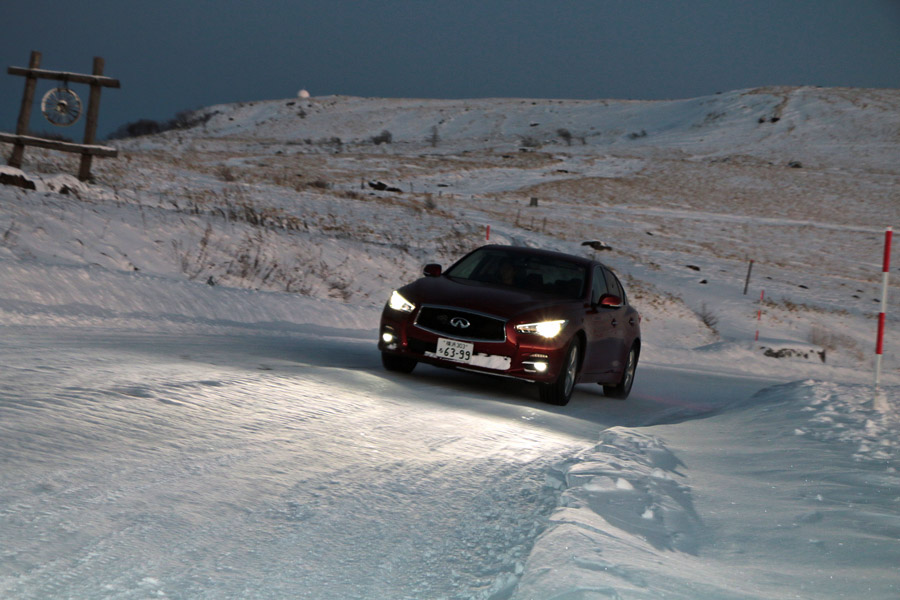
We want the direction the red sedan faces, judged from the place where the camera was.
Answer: facing the viewer and to the left of the viewer

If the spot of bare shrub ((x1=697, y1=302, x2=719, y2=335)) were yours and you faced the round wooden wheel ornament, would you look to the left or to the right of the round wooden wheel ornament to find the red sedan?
left

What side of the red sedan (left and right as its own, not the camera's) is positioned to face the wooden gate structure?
right

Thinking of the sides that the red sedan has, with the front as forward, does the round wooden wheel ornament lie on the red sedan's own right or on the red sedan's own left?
on the red sedan's own right

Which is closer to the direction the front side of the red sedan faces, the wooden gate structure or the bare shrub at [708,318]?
the wooden gate structure

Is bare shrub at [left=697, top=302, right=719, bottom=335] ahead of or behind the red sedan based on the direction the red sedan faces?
behind

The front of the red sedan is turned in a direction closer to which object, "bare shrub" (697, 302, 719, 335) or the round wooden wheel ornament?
the round wooden wheel ornament
